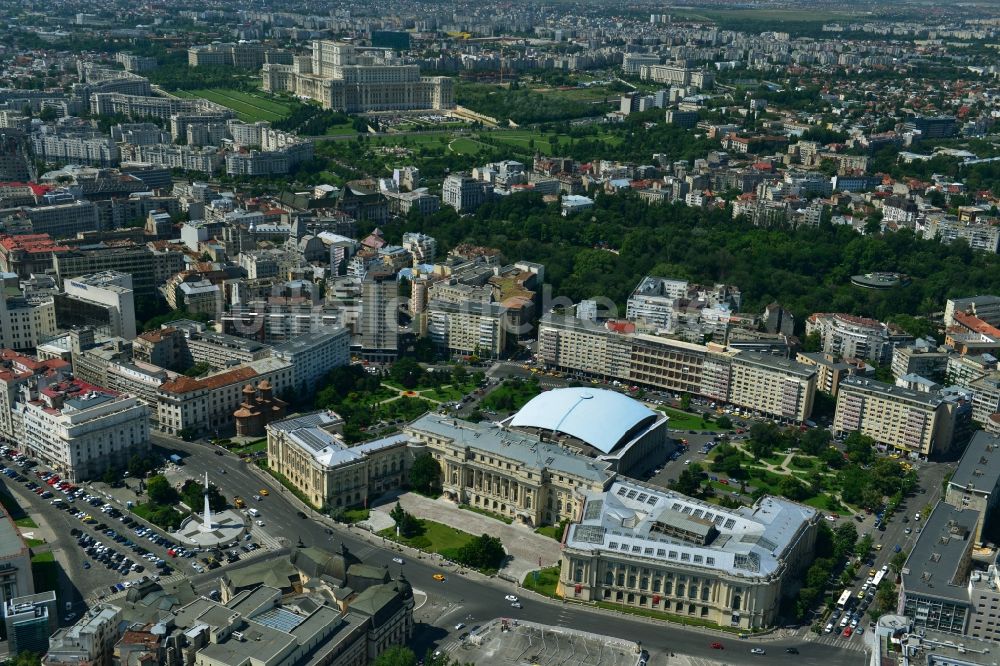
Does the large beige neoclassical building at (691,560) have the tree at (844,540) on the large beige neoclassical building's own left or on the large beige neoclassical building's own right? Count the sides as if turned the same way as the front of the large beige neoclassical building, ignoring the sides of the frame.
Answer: on the large beige neoclassical building's own left

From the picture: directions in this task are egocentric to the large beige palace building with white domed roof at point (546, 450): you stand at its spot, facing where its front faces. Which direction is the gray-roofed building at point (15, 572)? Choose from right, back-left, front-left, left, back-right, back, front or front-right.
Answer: front

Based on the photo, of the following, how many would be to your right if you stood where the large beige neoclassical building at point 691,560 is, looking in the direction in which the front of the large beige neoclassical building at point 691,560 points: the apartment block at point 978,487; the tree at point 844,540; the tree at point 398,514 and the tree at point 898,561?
1

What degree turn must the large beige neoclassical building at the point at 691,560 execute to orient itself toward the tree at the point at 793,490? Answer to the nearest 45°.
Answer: approximately 135° to its left

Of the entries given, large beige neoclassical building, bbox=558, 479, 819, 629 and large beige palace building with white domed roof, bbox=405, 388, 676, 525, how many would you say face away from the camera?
0

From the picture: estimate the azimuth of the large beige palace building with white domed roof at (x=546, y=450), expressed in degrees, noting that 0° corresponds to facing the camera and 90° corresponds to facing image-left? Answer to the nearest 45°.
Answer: approximately 45°

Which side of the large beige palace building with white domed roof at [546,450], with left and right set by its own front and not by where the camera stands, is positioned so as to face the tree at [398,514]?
front

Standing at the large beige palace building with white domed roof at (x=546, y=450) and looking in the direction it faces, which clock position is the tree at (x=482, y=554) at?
The tree is roughly at 11 o'clock from the large beige palace building with white domed roof.

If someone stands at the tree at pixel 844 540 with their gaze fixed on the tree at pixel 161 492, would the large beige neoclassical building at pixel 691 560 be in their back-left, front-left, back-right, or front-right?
front-left

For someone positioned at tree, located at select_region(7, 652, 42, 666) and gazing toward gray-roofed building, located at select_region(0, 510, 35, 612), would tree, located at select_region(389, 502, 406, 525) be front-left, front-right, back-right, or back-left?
front-right

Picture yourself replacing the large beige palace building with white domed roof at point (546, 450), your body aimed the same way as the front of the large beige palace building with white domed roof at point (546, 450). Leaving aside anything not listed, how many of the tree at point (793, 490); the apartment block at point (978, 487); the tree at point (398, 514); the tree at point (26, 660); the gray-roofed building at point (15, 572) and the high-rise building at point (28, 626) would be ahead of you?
4

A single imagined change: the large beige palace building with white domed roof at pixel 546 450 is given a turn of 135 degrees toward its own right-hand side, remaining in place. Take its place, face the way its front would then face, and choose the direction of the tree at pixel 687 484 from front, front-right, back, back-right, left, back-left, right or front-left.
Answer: right

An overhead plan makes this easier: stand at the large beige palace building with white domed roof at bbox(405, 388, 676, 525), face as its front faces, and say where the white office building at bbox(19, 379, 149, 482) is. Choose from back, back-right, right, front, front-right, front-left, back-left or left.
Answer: front-right

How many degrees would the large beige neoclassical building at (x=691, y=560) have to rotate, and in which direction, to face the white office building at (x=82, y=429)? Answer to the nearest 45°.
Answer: approximately 90° to its right

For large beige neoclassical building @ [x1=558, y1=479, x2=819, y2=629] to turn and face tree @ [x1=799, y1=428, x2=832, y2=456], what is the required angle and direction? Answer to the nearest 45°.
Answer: approximately 180°

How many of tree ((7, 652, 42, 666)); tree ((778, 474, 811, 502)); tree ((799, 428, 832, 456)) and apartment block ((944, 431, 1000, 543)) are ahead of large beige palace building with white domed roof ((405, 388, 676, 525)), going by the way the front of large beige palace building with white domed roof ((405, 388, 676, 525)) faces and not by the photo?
1

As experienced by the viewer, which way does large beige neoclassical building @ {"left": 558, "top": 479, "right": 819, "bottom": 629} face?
facing the viewer

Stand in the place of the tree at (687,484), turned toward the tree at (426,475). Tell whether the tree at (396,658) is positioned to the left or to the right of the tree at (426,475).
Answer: left

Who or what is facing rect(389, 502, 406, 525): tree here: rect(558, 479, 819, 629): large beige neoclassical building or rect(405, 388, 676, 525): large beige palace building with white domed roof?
rect(405, 388, 676, 525): large beige palace building with white domed roof
